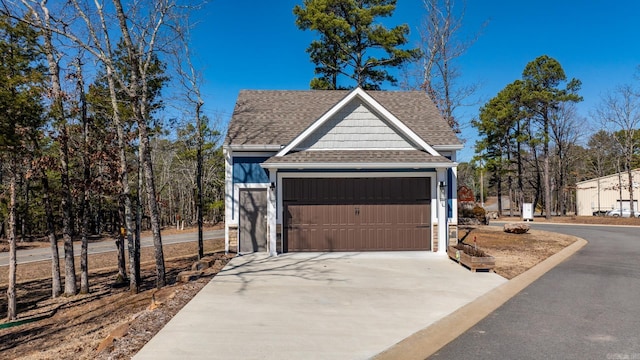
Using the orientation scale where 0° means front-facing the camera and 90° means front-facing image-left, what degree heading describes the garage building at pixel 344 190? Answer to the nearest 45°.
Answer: approximately 0°

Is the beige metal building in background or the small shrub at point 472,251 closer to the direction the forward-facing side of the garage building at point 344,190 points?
the small shrub

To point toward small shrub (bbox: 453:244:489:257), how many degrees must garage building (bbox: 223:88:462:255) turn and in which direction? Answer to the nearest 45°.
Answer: approximately 45° to its left

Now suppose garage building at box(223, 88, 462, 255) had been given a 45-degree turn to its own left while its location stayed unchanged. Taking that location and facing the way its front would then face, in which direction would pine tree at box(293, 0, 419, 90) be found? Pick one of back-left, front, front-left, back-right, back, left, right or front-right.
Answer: back-left
